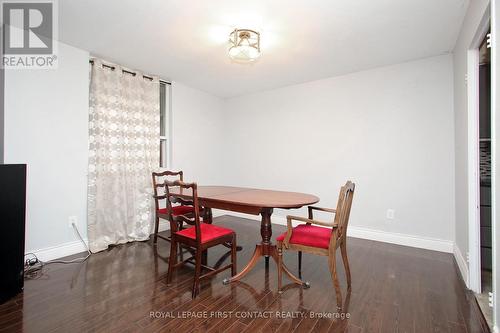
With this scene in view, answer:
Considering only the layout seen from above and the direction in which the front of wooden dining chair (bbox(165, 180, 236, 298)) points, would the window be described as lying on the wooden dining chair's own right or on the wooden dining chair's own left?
on the wooden dining chair's own left

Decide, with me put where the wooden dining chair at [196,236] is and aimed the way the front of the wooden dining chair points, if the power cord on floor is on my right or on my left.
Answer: on my left

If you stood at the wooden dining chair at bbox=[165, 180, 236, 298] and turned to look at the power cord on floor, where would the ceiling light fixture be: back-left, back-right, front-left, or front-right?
back-right

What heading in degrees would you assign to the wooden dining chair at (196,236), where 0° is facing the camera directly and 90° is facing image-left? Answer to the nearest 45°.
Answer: approximately 225°

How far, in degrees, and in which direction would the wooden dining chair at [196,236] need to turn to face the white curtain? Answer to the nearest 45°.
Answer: approximately 90° to its left
